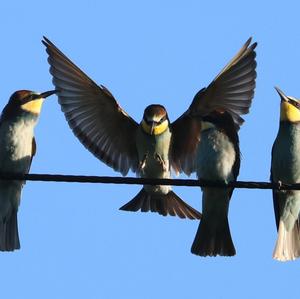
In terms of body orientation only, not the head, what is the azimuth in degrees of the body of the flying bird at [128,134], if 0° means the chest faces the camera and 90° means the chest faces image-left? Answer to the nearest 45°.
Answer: approximately 0°

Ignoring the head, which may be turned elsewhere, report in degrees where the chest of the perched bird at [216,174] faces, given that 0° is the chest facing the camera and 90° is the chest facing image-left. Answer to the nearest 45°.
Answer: approximately 45°
